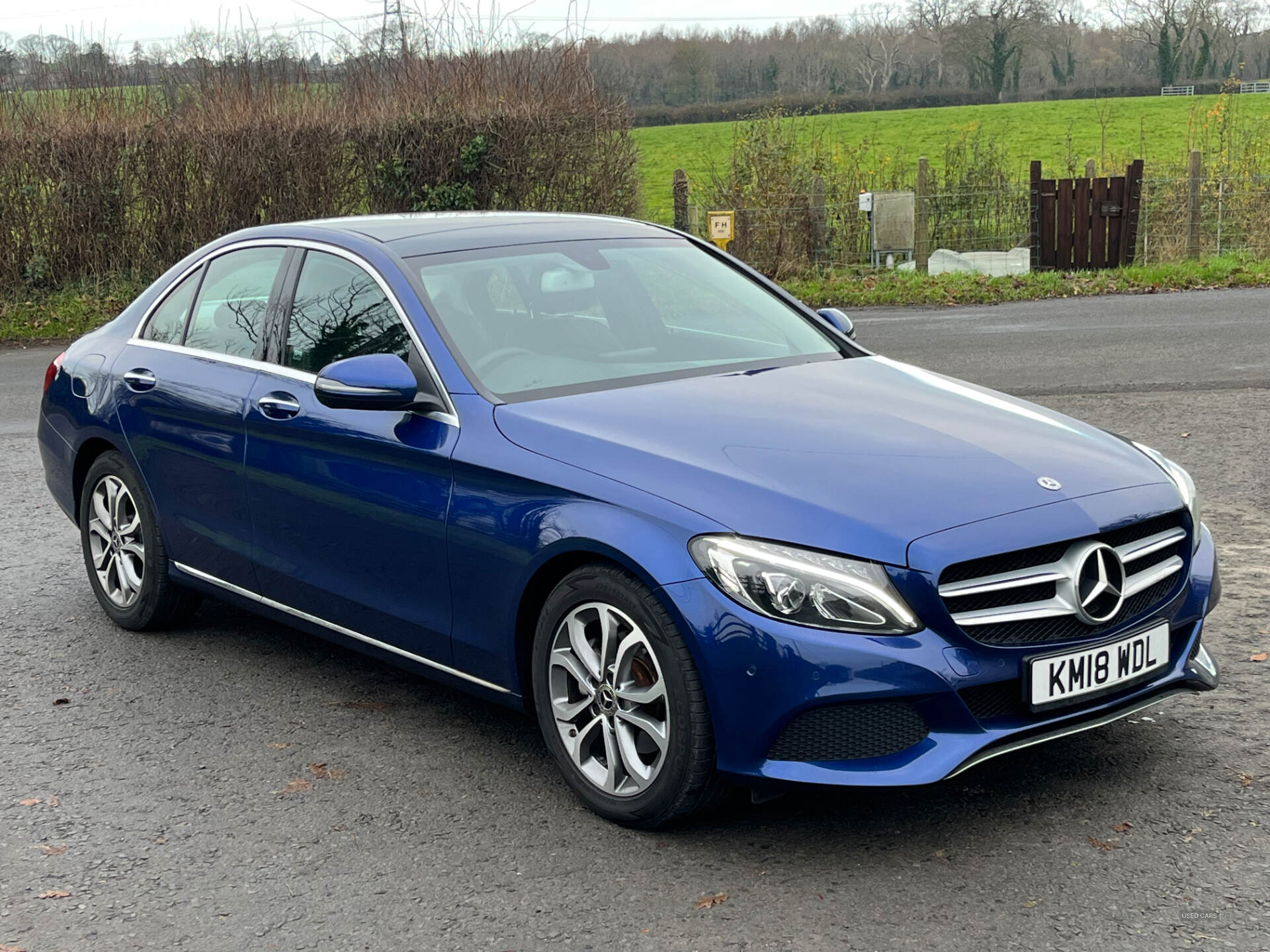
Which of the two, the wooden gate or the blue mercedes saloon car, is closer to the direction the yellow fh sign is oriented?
the blue mercedes saloon car

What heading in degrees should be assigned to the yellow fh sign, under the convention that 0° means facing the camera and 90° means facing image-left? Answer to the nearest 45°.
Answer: approximately 0°

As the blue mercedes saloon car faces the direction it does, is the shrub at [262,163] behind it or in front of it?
behind

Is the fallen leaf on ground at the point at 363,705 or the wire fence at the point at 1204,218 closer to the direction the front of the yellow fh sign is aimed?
the fallen leaf on ground

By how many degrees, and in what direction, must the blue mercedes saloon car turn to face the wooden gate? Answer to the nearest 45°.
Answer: approximately 135° to its left

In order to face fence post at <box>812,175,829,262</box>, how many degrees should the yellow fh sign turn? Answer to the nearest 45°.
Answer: approximately 135° to its left

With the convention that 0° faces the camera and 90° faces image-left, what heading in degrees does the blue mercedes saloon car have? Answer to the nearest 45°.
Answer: approximately 315°

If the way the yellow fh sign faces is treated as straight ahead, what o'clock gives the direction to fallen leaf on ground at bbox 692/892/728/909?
The fallen leaf on ground is roughly at 12 o'clock from the yellow fh sign.

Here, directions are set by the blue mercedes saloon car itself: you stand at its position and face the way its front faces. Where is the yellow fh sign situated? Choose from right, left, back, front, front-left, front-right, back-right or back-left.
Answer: back-left
